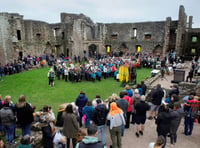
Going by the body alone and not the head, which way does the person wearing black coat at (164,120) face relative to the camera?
away from the camera

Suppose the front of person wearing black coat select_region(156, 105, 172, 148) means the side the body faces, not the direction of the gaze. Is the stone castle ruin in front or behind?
in front

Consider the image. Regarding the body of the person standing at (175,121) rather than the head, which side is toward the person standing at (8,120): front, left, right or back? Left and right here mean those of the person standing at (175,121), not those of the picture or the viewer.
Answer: left

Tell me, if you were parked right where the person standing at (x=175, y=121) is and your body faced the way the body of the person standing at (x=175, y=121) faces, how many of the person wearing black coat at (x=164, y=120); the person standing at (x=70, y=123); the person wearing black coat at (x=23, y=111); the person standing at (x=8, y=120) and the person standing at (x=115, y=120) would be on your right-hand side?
0

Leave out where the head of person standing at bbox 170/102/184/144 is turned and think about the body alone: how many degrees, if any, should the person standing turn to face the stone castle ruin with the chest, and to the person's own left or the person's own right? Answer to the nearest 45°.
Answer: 0° — they already face it

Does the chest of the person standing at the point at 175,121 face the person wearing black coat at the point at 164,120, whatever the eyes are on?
no

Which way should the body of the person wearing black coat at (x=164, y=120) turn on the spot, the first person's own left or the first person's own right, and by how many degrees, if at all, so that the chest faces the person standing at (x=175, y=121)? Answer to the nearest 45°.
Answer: approximately 45° to the first person's own right

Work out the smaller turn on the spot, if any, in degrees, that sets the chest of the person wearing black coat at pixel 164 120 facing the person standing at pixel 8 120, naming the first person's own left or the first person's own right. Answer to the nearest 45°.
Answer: approximately 90° to the first person's own left

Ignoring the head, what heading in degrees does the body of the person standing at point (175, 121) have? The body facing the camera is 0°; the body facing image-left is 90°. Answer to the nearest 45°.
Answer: approximately 135°

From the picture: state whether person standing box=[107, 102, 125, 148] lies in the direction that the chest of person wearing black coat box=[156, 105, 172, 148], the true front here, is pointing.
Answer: no

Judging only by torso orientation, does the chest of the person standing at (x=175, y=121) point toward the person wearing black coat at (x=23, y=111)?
no

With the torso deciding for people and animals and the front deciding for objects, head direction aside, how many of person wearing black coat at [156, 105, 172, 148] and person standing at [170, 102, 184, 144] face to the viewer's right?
0

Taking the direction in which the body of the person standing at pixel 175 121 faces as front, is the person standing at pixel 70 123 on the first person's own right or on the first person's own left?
on the first person's own left

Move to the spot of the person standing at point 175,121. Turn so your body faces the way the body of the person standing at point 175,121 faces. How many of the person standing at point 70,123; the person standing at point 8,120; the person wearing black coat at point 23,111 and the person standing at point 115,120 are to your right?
0

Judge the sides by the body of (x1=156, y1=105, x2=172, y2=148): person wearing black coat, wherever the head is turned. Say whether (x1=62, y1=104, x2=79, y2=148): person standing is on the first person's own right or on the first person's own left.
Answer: on the first person's own left
